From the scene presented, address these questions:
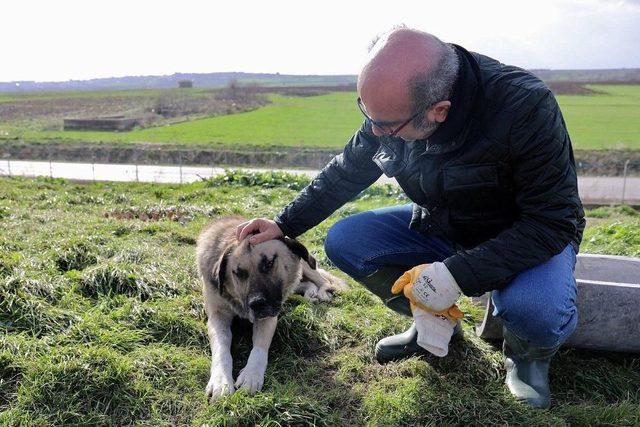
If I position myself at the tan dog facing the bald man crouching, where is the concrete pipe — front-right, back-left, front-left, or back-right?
front-left

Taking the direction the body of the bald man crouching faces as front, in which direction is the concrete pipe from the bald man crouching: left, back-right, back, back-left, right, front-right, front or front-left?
back

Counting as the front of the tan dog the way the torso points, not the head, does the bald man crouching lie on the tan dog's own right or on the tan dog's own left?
on the tan dog's own left

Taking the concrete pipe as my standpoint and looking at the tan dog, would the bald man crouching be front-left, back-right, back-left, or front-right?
front-left

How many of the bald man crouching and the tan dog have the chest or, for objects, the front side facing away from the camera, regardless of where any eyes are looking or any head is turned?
0

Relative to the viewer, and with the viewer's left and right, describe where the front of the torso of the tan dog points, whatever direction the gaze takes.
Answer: facing the viewer

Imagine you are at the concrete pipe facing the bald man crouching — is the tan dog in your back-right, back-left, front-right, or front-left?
front-right

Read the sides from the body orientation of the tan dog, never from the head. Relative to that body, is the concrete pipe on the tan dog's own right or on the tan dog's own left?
on the tan dog's own left

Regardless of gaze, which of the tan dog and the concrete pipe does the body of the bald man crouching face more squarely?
the tan dog

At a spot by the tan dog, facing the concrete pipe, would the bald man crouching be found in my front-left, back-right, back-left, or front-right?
front-right

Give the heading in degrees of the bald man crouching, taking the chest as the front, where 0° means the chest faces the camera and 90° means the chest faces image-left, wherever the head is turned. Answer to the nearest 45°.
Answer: approximately 45°
